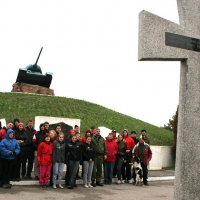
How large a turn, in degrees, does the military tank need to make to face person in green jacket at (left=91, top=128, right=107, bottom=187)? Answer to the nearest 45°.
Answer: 0° — it already faces them

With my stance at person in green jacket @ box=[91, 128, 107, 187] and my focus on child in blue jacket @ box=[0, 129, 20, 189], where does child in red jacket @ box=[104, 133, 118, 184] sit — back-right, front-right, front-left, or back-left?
back-right

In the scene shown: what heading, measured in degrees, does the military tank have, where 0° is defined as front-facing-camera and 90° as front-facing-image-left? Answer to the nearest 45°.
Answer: approximately 0°

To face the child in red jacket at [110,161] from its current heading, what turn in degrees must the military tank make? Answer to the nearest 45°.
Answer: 0° — it already faces them

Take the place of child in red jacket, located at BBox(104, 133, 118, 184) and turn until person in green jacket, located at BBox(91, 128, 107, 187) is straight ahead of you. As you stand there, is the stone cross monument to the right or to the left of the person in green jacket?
left

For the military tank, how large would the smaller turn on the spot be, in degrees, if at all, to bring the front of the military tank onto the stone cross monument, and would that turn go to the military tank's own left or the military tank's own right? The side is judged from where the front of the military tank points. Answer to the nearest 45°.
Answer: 0° — it already faces it
